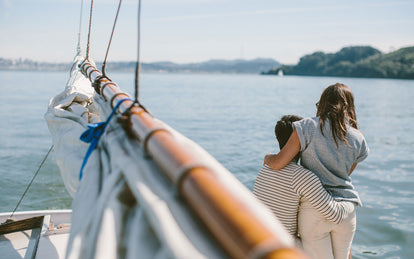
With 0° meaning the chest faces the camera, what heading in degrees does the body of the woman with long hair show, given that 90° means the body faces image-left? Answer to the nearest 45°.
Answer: approximately 180°
